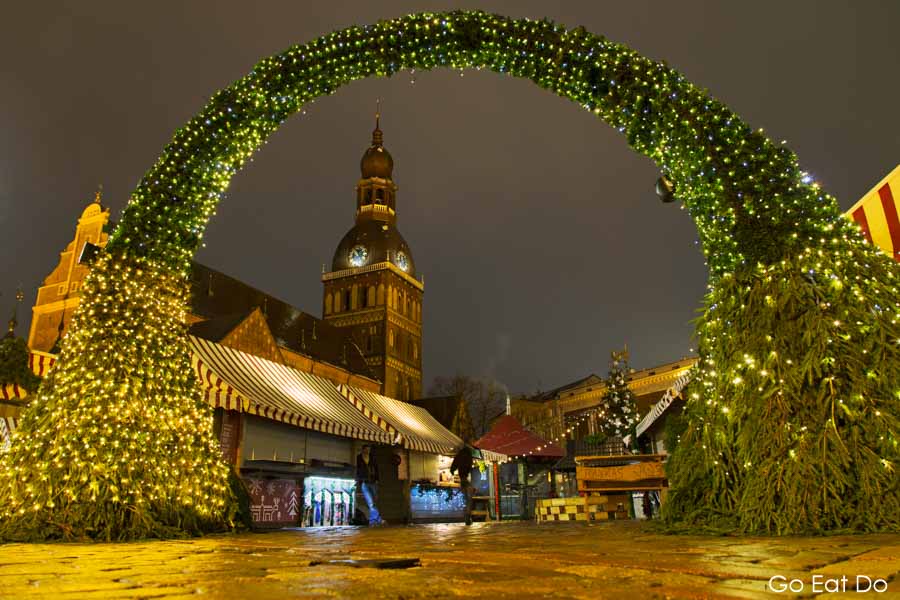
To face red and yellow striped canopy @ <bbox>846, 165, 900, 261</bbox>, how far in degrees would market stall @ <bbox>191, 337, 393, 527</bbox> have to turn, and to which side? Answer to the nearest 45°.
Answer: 0° — it already faces it

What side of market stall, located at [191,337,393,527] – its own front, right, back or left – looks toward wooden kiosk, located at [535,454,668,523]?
left

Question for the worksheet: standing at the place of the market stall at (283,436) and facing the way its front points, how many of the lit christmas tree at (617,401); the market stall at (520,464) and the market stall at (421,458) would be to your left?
3

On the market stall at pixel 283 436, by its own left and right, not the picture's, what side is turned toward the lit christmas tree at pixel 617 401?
left

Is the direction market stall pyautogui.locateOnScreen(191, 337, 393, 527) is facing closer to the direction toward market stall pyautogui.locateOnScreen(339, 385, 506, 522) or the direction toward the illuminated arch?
the illuminated arch

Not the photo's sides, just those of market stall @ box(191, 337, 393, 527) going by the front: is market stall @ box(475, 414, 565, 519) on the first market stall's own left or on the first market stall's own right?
on the first market stall's own left

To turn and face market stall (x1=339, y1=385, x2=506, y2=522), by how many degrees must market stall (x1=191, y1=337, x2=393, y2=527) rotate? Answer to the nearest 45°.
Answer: approximately 90° to its left

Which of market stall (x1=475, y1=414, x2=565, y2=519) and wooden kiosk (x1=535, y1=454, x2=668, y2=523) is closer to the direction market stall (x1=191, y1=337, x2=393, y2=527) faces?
the wooden kiosk

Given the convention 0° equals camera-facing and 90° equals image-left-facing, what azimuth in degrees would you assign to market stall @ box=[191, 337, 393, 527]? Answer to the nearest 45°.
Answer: approximately 315°
